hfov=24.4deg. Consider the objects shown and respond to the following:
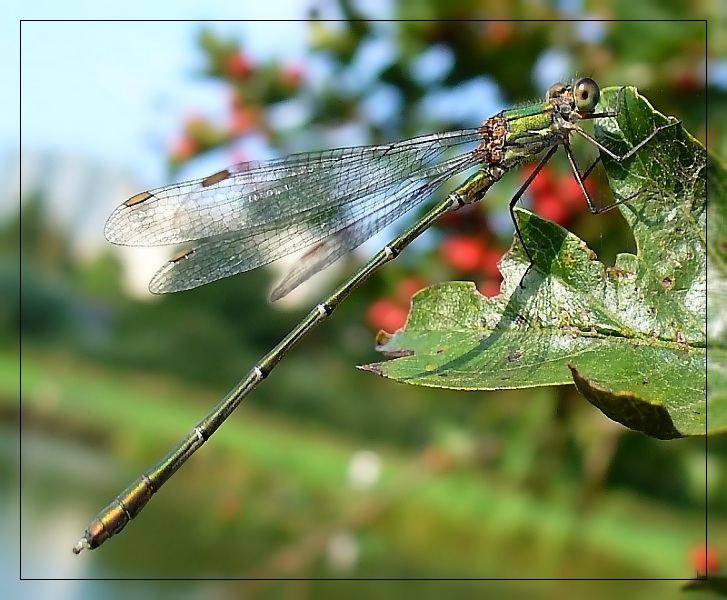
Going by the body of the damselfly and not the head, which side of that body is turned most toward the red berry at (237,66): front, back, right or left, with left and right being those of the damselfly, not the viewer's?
left

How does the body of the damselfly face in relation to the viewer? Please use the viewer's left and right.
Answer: facing to the right of the viewer

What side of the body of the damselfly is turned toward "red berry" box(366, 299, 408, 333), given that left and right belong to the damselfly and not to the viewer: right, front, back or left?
left

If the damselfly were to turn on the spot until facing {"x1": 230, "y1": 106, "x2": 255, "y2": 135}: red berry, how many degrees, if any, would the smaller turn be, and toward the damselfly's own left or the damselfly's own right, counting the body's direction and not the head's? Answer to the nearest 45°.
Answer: approximately 90° to the damselfly's own left
